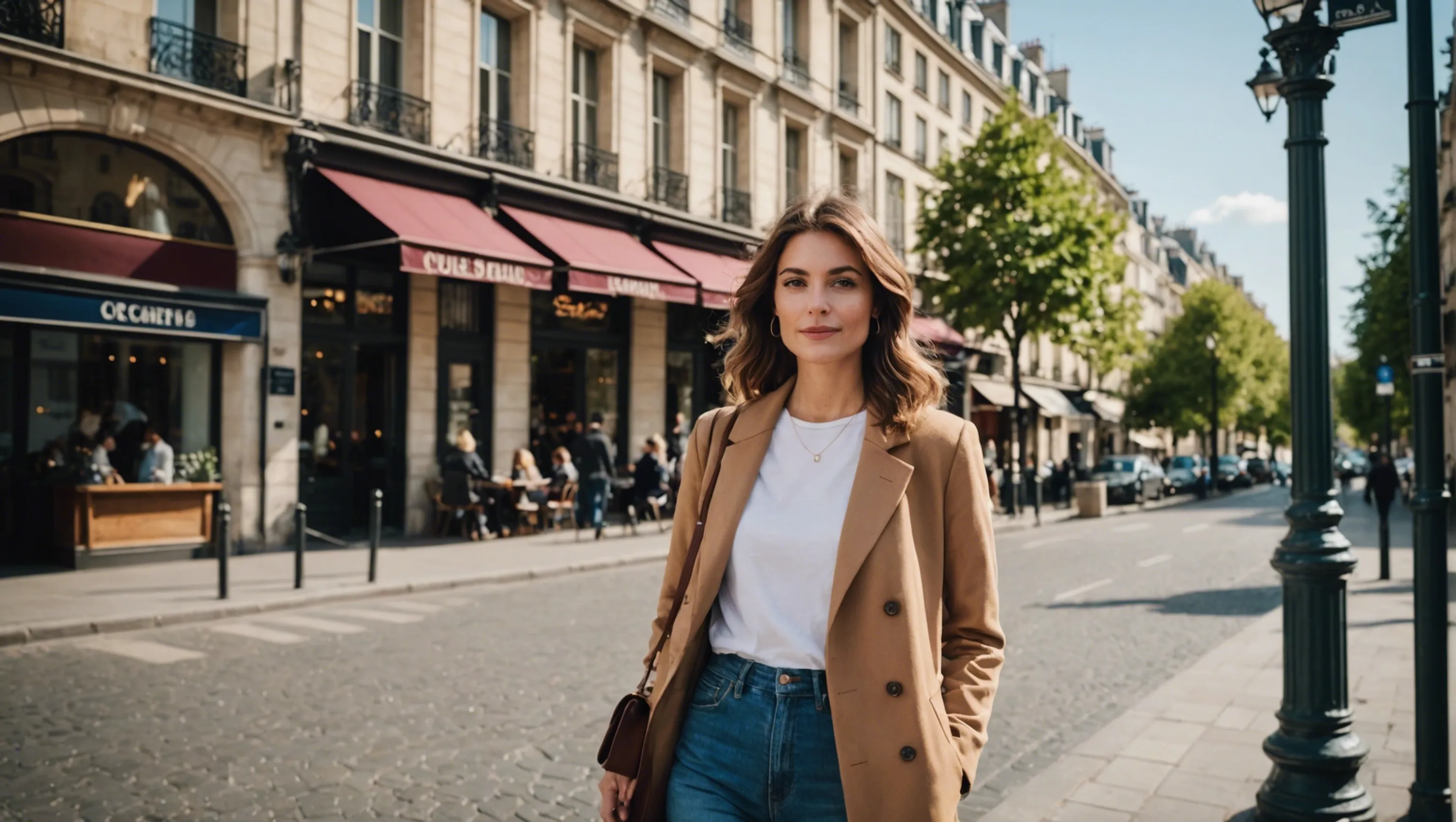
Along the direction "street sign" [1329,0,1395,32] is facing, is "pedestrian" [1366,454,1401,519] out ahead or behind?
behind

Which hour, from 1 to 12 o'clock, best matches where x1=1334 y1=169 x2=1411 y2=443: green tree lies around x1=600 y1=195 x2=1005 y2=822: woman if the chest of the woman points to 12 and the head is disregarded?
The green tree is roughly at 7 o'clock from the woman.

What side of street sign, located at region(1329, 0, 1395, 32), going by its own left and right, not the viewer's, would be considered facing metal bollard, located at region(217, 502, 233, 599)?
right

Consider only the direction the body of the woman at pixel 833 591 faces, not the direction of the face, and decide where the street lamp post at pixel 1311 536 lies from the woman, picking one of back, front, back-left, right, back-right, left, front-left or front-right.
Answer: back-left

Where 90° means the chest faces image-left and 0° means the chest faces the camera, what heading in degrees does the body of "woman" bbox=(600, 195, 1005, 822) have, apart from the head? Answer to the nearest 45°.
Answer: approximately 0°

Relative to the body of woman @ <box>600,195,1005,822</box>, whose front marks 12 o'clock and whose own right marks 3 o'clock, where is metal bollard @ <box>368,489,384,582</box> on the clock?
The metal bollard is roughly at 5 o'clock from the woman.

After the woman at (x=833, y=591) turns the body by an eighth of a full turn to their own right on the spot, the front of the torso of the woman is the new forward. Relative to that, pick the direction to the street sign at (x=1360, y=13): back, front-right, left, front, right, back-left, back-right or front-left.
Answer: back
